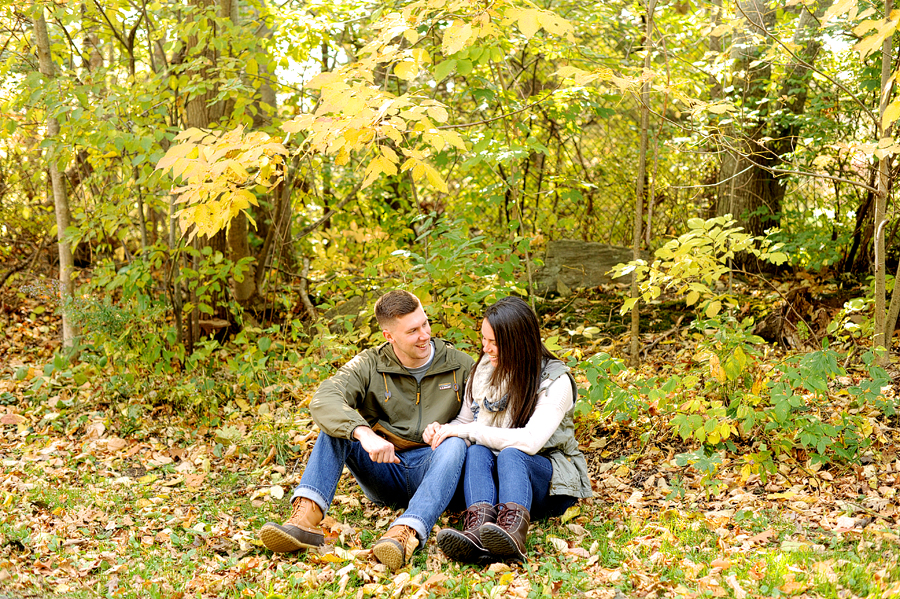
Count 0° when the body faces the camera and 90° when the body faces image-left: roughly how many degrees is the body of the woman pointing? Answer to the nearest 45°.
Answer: approximately 45°

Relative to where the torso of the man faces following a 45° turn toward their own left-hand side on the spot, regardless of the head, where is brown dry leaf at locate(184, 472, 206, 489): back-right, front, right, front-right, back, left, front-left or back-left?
back

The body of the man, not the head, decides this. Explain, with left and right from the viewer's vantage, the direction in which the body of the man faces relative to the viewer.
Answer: facing the viewer

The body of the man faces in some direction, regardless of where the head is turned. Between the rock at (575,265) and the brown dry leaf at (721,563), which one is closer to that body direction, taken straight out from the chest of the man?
the brown dry leaf

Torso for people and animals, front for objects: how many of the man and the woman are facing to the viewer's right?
0

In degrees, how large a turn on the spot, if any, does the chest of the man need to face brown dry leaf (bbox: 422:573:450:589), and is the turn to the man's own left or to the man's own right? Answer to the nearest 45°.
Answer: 0° — they already face it

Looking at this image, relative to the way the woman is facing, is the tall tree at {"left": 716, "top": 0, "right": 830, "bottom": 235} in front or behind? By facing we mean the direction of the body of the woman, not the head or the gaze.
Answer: behind

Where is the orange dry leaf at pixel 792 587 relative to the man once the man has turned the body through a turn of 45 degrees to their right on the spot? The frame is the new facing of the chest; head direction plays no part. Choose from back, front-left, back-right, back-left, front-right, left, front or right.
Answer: left

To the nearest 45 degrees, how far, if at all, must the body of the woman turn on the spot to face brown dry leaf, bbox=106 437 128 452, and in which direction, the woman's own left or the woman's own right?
approximately 90° to the woman's own right

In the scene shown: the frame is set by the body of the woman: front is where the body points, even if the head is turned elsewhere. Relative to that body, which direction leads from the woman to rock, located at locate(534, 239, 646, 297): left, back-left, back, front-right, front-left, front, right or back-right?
back-right
